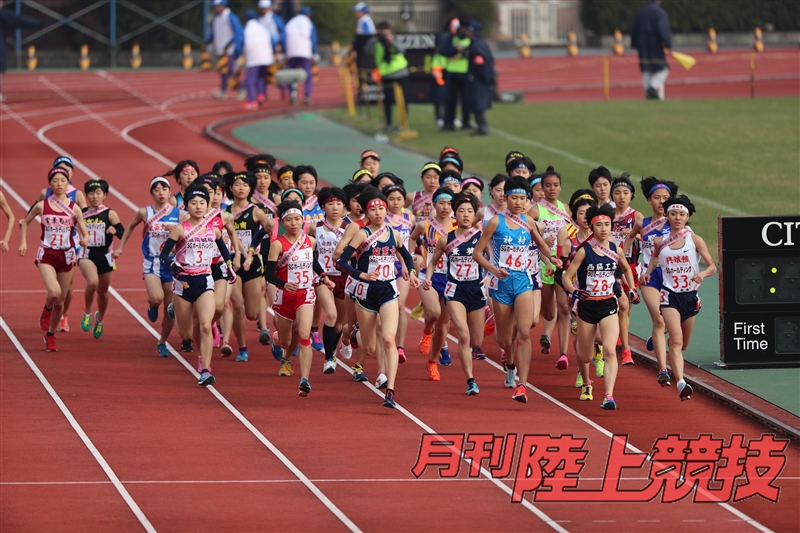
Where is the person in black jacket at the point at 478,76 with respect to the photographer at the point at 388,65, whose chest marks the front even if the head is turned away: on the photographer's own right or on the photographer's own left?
on the photographer's own left

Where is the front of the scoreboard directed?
toward the camera

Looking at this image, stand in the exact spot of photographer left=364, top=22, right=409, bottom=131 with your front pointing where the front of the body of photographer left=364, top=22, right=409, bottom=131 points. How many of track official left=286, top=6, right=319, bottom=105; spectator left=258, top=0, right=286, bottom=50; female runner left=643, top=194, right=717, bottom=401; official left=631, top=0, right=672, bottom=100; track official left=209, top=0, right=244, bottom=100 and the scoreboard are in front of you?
2

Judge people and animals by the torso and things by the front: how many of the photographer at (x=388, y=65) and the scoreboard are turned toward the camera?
2

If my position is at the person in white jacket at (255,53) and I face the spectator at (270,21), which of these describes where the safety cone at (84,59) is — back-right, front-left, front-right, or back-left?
front-left

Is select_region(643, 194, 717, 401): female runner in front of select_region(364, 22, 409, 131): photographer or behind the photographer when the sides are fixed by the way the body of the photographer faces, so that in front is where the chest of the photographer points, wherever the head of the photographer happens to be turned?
in front

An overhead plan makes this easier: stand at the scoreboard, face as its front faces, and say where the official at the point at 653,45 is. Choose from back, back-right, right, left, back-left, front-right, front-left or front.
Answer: back

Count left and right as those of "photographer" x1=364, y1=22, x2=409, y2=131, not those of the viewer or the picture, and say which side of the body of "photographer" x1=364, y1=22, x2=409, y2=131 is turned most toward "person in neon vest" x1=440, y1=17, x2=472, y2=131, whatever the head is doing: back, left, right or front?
left

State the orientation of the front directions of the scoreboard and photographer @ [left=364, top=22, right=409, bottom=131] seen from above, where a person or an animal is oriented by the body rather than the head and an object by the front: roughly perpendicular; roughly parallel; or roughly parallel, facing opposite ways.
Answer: roughly parallel

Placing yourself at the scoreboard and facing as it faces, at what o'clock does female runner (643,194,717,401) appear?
The female runner is roughly at 1 o'clock from the scoreboard.

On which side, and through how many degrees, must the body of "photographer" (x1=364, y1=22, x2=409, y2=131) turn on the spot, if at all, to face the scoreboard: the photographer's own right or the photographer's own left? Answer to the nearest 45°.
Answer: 0° — they already face it

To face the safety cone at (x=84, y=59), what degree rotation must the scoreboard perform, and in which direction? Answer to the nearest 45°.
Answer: approximately 135° to its right
